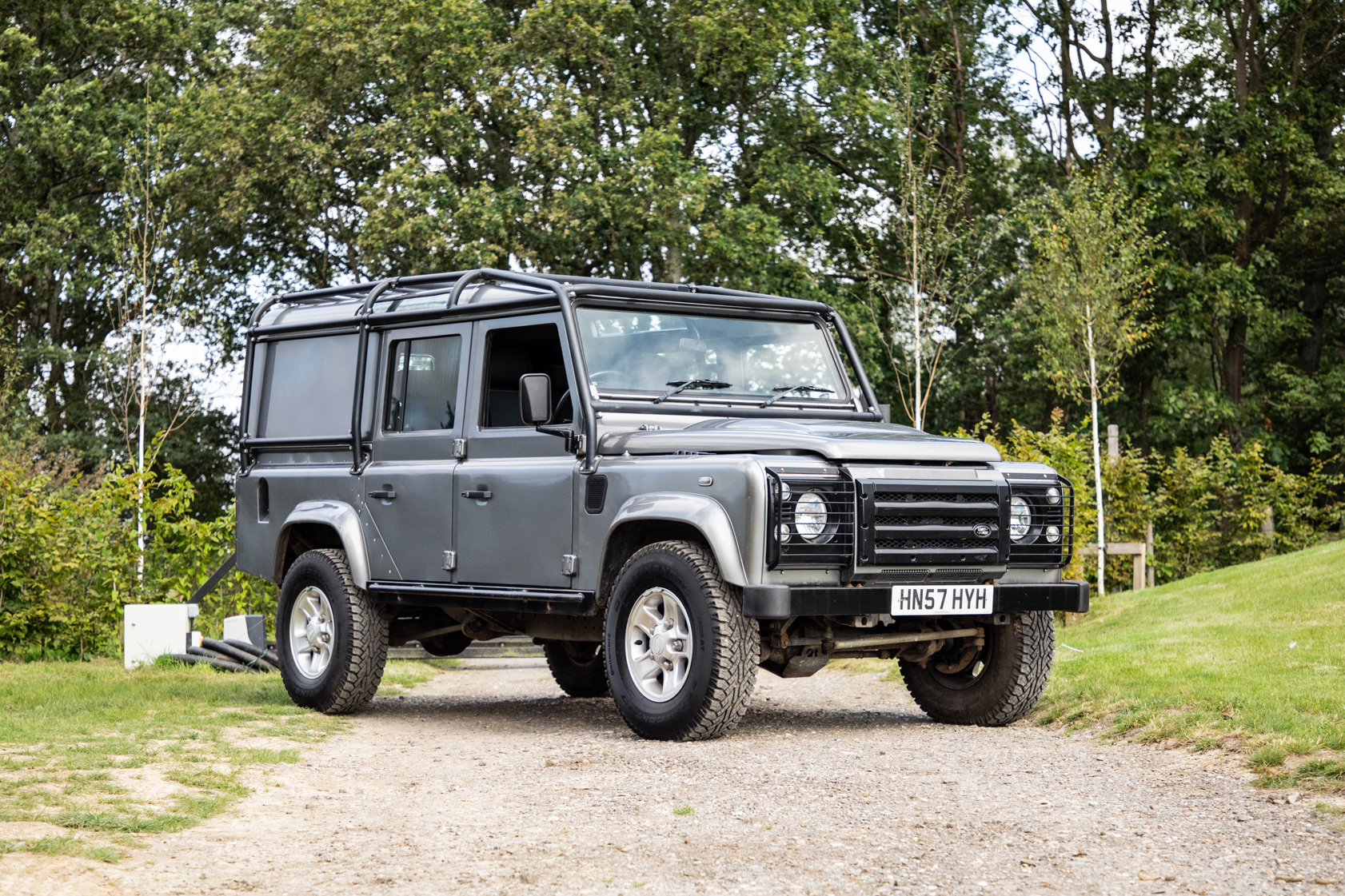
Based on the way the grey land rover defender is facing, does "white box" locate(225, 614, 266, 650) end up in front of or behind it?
behind

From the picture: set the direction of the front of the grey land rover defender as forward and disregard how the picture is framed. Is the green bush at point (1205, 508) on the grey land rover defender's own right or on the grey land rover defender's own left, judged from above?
on the grey land rover defender's own left

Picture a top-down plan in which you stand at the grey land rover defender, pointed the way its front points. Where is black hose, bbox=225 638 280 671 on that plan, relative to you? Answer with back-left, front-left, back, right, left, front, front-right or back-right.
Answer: back

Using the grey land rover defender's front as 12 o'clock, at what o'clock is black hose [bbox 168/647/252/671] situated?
The black hose is roughly at 6 o'clock from the grey land rover defender.

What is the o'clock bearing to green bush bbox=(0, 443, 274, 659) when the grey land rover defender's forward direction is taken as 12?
The green bush is roughly at 6 o'clock from the grey land rover defender.

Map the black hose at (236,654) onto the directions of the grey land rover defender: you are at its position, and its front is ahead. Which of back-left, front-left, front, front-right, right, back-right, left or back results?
back

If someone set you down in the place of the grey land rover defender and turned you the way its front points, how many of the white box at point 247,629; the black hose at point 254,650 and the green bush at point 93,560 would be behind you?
3

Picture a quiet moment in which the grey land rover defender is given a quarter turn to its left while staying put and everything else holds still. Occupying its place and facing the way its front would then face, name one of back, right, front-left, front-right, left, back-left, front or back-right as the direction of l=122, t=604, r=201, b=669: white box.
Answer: left

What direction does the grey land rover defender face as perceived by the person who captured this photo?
facing the viewer and to the right of the viewer
